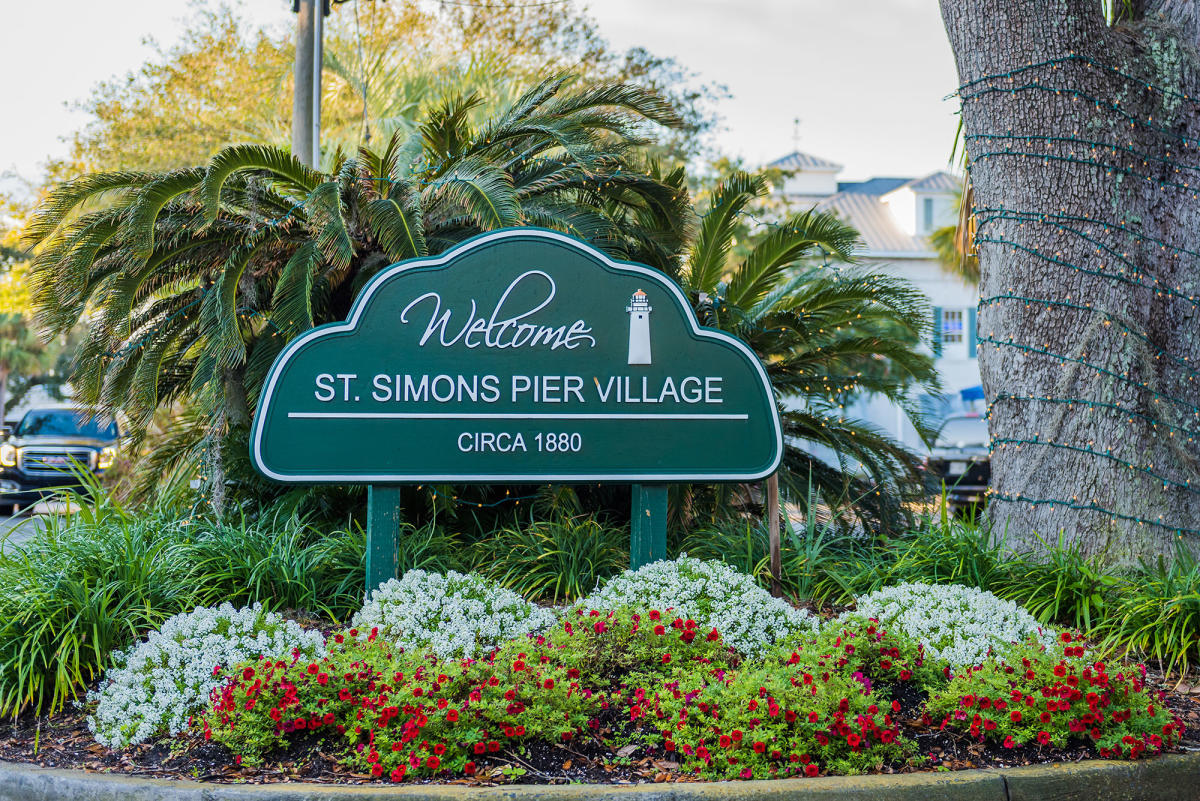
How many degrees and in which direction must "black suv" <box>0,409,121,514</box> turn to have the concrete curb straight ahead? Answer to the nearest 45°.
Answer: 0° — it already faces it

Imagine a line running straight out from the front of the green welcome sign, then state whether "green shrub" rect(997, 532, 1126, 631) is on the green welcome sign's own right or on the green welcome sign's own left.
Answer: on the green welcome sign's own left

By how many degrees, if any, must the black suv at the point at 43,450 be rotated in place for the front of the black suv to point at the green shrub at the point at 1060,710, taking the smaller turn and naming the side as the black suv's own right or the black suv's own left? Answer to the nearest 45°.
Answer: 0° — it already faces it

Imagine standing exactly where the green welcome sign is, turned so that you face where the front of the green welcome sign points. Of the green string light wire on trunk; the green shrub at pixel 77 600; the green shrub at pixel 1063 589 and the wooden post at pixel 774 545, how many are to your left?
3

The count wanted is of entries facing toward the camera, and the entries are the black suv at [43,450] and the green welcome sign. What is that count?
2

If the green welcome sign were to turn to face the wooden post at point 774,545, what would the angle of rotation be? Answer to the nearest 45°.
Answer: approximately 90° to its left

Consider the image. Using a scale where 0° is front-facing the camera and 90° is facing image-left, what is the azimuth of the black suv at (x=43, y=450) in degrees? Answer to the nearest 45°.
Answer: approximately 0°

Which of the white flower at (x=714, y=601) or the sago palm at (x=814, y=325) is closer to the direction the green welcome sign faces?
the white flower

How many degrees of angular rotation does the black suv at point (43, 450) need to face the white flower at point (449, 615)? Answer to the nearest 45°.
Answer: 0° — it already faces it

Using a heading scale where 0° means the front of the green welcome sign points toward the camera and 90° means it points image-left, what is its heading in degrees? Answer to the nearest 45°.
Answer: approximately 0°
